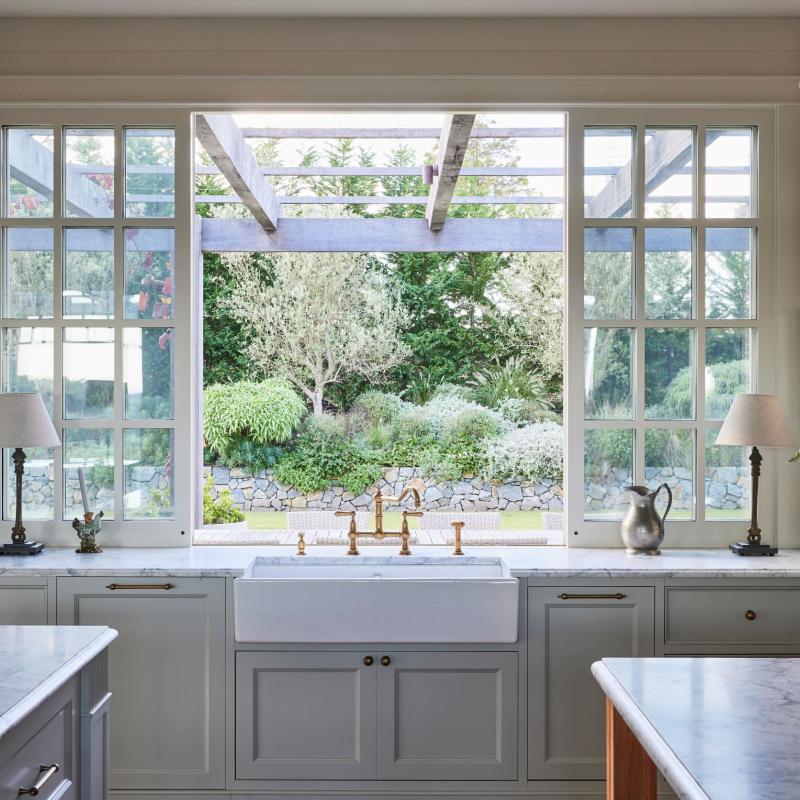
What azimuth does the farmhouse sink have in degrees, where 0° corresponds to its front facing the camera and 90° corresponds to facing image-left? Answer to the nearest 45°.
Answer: approximately 0°

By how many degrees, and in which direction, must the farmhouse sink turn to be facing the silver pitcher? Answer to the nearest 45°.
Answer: approximately 90° to its left

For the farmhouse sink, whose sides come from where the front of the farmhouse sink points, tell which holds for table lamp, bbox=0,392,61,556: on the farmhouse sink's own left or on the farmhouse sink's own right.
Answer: on the farmhouse sink's own right

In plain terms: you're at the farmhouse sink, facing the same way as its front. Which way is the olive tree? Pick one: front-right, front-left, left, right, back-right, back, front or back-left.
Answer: back

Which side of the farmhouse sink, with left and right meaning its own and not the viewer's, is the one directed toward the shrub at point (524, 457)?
back

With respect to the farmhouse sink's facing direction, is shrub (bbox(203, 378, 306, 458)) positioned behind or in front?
behind

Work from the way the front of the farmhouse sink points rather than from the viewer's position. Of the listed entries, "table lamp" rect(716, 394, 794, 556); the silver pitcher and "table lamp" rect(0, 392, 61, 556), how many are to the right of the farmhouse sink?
1
